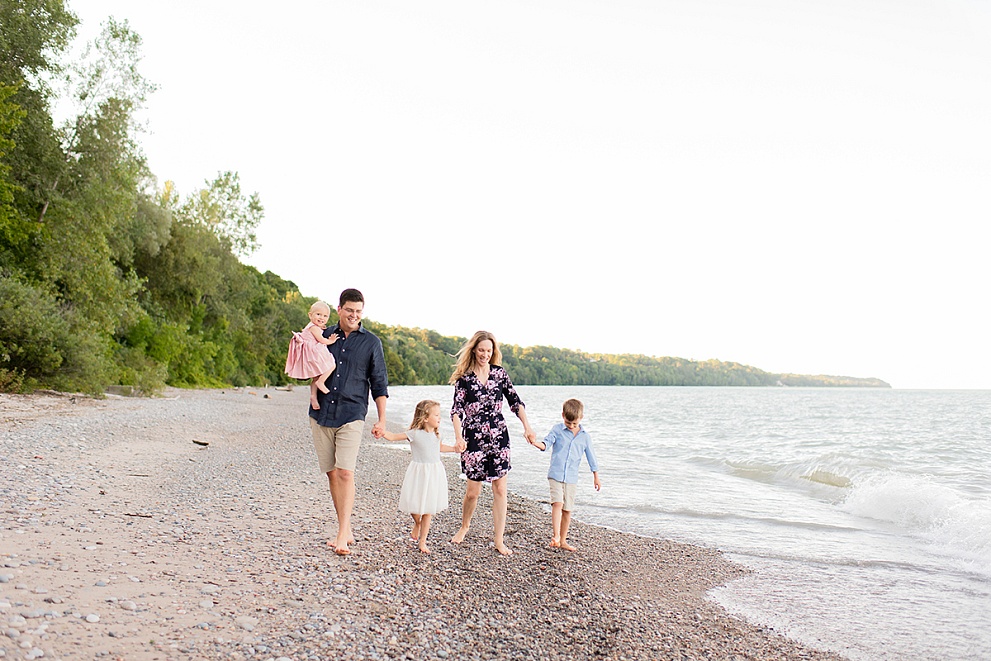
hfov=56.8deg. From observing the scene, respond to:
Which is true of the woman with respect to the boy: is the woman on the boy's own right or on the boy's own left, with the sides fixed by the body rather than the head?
on the boy's own right

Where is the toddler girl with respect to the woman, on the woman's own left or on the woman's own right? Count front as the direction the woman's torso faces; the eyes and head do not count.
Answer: on the woman's own right

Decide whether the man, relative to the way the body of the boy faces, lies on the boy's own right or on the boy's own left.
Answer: on the boy's own right

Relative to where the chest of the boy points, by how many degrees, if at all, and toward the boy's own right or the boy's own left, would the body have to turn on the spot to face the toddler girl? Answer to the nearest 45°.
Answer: approximately 45° to the boy's own right

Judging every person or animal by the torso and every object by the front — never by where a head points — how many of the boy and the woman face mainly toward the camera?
2

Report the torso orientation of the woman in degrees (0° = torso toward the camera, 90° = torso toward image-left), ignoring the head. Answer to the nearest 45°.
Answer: approximately 0°

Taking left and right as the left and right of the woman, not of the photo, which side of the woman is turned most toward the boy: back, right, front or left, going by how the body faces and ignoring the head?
left

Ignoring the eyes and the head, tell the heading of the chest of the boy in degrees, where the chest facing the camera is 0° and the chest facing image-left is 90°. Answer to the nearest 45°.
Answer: approximately 0°

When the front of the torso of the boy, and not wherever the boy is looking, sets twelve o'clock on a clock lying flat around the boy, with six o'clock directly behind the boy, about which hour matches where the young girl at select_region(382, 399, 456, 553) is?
The young girl is roughly at 2 o'clock from the boy.
